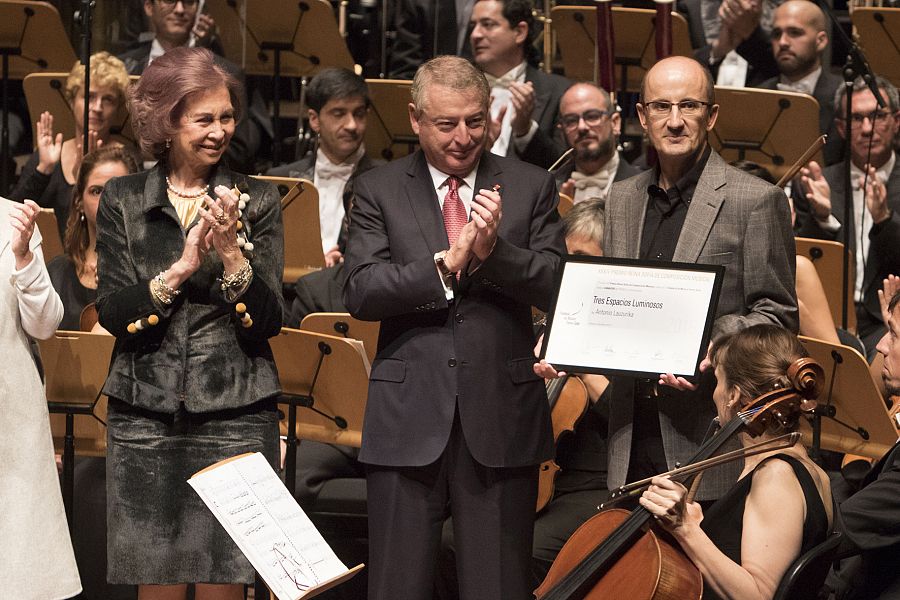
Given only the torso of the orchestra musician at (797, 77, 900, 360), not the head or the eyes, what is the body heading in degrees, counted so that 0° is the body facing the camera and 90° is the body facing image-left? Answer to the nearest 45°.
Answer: approximately 45°

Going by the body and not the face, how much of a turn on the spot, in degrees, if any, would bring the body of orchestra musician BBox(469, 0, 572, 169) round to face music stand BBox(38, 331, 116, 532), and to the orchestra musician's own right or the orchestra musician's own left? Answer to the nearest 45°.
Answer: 0° — they already face it

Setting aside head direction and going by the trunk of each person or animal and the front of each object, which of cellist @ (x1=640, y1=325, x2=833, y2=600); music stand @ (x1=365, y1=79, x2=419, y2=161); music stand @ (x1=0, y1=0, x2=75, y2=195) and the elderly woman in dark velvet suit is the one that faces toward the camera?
the elderly woman in dark velvet suit

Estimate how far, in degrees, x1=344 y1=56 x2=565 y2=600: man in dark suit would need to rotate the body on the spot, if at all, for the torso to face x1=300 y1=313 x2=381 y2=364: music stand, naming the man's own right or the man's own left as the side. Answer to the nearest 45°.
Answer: approximately 180°

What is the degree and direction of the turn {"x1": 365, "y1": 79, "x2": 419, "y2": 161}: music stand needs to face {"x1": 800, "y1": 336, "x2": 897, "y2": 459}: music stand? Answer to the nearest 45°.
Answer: approximately 135° to its right

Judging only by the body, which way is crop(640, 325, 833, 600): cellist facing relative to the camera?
to the viewer's left

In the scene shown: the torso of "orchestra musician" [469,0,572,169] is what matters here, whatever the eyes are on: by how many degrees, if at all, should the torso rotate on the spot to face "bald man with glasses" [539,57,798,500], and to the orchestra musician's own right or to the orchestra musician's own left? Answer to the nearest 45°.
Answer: approximately 45° to the orchestra musician's own left

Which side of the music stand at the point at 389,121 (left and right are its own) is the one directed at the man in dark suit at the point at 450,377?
back

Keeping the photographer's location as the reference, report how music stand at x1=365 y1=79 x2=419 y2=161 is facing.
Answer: facing away from the viewer

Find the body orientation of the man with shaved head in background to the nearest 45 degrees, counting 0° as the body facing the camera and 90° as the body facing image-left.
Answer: approximately 45°

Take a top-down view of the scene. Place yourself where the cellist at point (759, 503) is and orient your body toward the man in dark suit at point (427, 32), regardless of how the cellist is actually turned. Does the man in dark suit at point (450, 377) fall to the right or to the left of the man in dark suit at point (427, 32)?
left

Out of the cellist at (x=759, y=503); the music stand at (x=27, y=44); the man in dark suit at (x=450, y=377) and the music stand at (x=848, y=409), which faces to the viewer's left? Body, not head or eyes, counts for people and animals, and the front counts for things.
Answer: the cellist

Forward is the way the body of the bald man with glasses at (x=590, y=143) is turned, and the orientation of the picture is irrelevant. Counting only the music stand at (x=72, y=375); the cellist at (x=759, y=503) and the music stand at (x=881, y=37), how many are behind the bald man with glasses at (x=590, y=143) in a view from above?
1

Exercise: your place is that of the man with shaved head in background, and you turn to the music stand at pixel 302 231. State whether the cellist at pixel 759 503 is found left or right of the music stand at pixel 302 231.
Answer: left

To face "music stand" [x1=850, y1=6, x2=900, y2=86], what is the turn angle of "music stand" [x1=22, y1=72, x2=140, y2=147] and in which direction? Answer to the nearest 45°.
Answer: approximately 90° to its right
